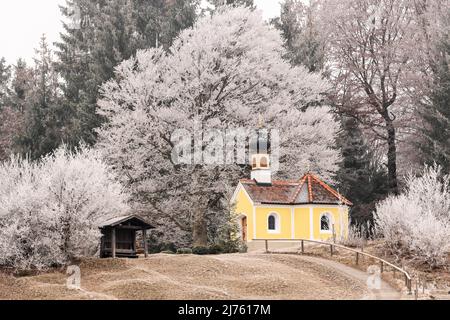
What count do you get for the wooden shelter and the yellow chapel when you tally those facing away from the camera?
0

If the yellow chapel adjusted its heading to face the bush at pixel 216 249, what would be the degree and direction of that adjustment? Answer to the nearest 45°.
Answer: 0° — it already faces it

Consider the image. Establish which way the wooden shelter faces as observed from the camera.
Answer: facing the viewer and to the right of the viewer

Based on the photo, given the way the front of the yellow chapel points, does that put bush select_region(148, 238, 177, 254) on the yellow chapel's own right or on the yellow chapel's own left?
on the yellow chapel's own right

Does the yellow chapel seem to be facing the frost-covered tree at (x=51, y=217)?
yes

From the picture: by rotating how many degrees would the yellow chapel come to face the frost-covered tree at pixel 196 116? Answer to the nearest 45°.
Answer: approximately 90° to its right

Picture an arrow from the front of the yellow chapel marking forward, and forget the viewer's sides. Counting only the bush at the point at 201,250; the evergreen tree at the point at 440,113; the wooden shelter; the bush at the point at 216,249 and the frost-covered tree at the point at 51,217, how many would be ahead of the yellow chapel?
4

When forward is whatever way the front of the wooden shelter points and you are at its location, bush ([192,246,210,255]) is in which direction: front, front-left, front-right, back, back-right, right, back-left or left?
left

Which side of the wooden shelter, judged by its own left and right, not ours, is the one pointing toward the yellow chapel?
left

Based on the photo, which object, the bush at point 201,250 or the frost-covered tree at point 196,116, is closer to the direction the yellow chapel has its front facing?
the bush

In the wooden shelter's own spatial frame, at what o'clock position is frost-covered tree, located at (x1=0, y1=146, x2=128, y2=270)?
The frost-covered tree is roughly at 3 o'clock from the wooden shelter.

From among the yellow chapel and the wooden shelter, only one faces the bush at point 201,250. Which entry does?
the yellow chapel

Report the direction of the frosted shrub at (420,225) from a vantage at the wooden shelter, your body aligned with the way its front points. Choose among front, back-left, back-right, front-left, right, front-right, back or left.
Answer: front-left

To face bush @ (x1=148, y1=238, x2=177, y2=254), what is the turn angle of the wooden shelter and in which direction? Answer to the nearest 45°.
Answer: approximately 135° to its left

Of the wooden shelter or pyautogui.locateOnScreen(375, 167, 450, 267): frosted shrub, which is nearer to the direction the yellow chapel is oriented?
the wooden shelter
